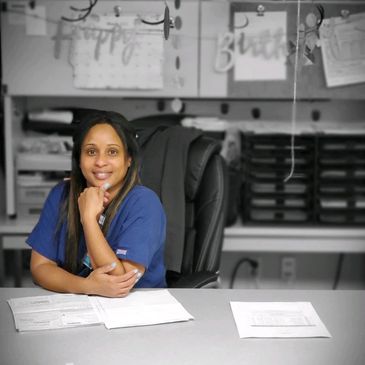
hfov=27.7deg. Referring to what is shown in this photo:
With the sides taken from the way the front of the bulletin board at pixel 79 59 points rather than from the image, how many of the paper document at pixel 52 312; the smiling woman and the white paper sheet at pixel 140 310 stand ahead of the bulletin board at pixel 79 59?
3

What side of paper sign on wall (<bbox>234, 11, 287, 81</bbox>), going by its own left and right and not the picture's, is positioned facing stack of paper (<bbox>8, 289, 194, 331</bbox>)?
front

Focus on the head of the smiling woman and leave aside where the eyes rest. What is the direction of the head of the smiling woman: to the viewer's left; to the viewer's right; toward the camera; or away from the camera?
toward the camera

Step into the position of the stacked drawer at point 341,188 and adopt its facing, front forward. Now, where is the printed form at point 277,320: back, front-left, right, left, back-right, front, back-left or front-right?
front

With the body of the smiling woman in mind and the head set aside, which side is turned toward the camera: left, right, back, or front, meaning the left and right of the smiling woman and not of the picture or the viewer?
front

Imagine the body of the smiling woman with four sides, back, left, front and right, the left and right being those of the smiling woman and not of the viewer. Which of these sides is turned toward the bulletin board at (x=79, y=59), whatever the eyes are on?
back

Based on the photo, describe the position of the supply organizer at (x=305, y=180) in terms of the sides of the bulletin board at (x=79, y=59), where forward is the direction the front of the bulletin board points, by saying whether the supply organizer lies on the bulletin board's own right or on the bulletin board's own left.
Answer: on the bulletin board's own left

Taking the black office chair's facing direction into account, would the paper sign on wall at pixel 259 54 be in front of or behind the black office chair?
behind

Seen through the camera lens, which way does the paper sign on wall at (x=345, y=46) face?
facing the viewer

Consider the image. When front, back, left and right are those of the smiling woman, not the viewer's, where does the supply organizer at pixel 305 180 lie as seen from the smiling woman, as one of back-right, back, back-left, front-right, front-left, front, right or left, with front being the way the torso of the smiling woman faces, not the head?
back-left

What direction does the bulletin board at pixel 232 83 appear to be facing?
toward the camera

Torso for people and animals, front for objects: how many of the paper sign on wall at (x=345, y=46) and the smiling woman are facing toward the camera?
2

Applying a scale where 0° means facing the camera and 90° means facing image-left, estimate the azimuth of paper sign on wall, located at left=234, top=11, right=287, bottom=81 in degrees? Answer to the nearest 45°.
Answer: approximately 0°

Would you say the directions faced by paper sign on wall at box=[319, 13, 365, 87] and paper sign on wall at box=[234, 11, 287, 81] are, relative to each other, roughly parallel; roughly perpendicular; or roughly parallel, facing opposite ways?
roughly parallel

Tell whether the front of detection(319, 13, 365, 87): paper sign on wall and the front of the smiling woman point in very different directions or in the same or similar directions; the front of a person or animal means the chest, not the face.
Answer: same or similar directions

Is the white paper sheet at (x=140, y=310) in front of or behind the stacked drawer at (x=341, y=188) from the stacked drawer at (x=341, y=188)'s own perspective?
in front

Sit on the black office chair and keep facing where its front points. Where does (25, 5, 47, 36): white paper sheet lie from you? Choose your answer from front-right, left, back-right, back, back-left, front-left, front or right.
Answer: right

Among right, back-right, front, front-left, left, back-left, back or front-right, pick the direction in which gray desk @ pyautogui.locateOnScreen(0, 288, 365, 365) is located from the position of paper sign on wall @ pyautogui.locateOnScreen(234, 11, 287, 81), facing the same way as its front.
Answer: front

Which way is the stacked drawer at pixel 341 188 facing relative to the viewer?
toward the camera
